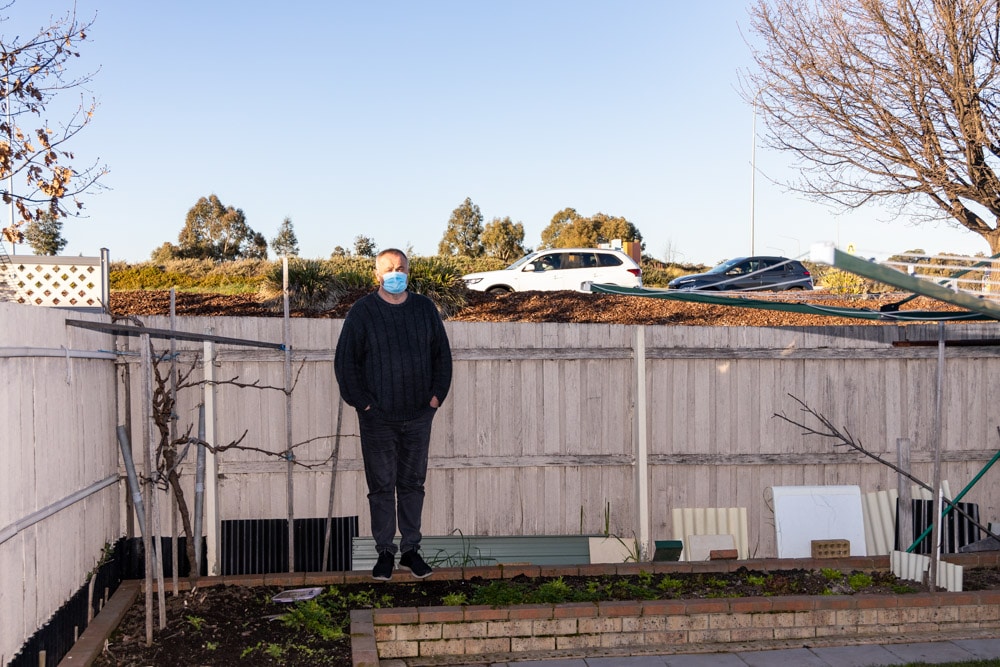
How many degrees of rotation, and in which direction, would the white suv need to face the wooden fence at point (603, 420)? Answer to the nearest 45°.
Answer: approximately 90° to its left

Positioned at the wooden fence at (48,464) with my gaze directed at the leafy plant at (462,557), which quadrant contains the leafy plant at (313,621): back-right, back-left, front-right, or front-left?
front-right

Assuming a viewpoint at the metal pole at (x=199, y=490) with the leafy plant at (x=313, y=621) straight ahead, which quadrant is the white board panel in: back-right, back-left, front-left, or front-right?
front-left

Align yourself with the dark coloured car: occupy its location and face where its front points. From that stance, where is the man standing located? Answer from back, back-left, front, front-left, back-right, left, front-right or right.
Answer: left

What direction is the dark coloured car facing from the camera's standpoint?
to the viewer's left

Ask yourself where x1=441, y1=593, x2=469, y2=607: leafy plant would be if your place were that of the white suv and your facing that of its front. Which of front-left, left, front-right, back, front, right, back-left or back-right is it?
left

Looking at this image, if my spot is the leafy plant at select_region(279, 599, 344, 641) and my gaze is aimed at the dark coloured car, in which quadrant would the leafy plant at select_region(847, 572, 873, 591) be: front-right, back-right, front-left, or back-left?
front-right

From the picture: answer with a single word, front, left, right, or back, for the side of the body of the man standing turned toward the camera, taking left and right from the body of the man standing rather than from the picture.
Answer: front

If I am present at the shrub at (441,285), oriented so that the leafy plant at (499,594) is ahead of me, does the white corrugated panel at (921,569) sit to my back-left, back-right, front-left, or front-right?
front-left

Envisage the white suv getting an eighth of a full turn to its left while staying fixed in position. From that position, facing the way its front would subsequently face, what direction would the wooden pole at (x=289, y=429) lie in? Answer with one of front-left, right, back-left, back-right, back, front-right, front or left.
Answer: front-left

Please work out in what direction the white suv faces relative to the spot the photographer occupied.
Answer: facing to the left of the viewer

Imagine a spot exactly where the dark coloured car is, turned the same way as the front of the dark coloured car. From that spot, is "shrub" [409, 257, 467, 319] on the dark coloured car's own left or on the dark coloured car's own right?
on the dark coloured car's own left

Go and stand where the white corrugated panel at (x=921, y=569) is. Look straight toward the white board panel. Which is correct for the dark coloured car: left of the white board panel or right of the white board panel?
right

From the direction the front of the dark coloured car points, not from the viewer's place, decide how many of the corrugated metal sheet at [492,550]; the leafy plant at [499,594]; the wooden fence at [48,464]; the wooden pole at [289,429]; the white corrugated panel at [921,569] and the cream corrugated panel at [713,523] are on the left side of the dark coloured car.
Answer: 6

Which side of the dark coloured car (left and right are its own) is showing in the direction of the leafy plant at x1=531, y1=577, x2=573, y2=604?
left

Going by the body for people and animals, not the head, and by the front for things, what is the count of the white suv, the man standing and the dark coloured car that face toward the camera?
1

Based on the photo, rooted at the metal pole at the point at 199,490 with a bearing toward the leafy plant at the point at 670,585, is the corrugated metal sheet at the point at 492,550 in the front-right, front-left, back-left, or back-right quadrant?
front-left
